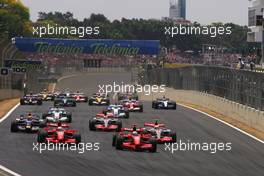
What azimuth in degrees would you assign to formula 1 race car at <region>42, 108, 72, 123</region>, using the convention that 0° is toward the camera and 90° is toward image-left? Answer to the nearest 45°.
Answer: approximately 0°

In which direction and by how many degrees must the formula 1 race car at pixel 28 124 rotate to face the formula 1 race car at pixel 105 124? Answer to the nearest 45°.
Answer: approximately 90° to its left

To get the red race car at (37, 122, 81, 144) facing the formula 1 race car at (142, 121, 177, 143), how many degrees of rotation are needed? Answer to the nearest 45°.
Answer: approximately 90° to its left

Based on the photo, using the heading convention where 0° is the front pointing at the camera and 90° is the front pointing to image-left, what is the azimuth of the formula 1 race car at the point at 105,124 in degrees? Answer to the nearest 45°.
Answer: approximately 0°

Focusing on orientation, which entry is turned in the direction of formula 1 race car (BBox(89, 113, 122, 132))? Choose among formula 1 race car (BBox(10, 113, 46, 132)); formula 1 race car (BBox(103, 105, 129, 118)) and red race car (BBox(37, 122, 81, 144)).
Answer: formula 1 race car (BBox(103, 105, 129, 118))

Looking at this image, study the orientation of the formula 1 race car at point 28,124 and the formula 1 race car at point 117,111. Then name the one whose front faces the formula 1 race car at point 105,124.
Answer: the formula 1 race car at point 117,111

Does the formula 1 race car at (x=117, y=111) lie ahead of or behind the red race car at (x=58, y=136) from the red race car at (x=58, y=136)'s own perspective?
behind

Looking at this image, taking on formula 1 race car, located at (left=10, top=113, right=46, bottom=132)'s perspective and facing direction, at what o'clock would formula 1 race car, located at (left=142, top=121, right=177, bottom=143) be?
formula 1 race car, located at (left=142, top=121, right=177, bottom=143) is roughly at 10 o'clock from formula 1 race car, located at (left=10, top=113, right=46, bottom=132).

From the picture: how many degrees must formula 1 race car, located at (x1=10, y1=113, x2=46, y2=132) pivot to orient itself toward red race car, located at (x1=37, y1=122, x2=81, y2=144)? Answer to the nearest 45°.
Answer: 0° — it already faces it
